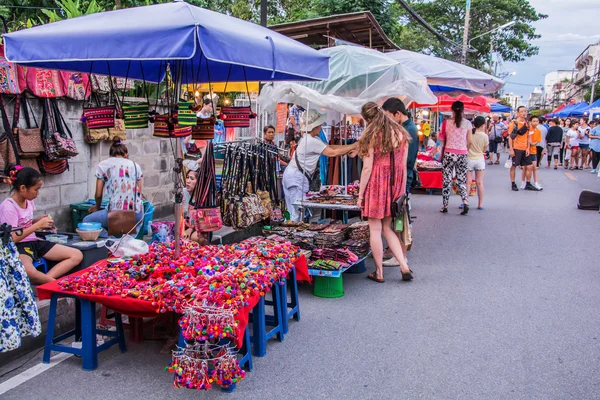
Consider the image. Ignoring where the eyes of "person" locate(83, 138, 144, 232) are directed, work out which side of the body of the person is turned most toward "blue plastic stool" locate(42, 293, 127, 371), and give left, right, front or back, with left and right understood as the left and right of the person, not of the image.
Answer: back

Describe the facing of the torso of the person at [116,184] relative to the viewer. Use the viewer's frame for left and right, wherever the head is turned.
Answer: facing away from the viewer

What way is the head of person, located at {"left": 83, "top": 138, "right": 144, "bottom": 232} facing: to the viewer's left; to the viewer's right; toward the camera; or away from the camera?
away from the camera

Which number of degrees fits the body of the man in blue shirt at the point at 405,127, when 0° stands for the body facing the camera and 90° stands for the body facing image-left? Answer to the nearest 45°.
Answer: approximately 90°

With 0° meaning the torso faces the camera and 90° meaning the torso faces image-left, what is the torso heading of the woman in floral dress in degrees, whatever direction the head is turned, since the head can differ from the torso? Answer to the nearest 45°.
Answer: approximately 135°

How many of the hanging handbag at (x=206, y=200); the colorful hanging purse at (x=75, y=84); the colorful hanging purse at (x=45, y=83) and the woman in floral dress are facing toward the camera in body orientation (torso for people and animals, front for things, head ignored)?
3

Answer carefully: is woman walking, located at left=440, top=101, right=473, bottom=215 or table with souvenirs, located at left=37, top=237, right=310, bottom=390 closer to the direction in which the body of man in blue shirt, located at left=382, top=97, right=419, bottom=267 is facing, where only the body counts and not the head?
the table with souvenirs

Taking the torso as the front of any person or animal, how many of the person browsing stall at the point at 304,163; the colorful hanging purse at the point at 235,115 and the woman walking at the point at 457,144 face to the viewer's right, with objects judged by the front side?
1

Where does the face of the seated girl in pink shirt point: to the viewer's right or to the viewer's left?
to the viewer's right
